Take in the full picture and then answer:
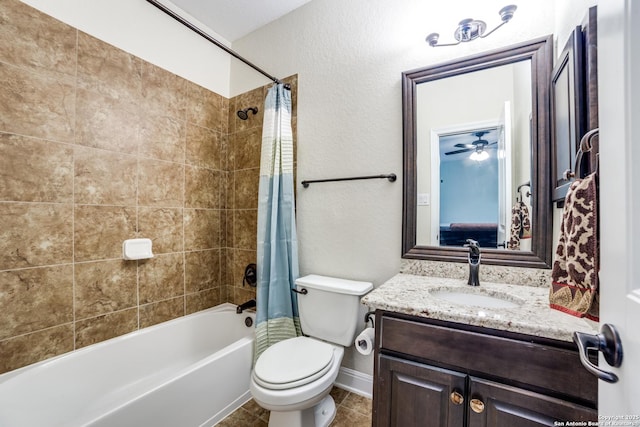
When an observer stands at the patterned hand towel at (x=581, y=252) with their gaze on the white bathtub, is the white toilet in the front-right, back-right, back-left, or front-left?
front-right

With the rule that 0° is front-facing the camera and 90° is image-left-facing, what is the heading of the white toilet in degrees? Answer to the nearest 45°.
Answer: approximately 45°

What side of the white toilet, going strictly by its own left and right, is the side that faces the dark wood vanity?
left

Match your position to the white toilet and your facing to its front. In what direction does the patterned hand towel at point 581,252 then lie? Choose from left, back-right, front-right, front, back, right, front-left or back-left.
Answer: left
